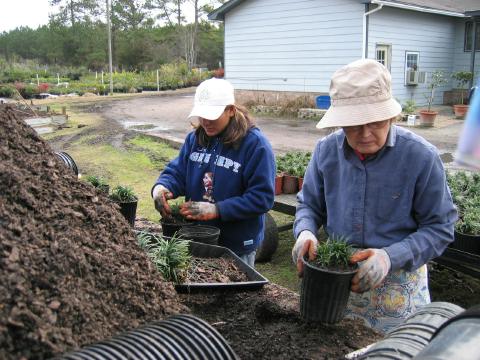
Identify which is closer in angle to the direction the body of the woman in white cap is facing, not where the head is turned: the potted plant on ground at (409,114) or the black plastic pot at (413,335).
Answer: the black plastic pot

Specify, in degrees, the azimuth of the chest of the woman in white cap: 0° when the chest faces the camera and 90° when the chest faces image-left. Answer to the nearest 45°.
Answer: approximately 45°

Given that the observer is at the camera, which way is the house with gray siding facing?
facing the viewer and to the right of the viewer

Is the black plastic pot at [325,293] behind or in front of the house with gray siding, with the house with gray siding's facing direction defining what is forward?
in front

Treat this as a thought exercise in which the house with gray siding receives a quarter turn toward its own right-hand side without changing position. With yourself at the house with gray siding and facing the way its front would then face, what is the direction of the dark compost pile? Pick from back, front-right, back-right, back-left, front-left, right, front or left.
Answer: front-left

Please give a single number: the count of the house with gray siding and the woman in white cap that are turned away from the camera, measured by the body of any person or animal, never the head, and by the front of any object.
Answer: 0

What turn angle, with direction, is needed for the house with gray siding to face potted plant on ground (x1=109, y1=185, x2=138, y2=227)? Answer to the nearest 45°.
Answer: approximately 45° to its right

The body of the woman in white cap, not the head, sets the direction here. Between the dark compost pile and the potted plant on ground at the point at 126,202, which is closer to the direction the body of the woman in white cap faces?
the dark compost pile
